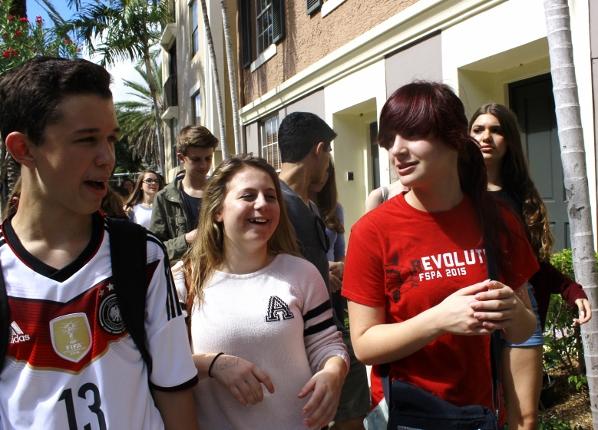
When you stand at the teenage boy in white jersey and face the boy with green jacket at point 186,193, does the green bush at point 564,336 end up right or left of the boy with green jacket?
right

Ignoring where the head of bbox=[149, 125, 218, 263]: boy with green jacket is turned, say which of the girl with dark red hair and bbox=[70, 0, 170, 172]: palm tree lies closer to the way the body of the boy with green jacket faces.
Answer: the girl with dark red hair

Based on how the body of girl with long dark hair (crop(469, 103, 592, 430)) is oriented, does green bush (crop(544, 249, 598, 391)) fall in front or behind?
behind

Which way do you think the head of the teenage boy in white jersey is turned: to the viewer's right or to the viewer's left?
to the viewer's right

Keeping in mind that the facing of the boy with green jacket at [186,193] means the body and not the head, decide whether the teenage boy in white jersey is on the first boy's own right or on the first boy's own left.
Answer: on the first boy's own right

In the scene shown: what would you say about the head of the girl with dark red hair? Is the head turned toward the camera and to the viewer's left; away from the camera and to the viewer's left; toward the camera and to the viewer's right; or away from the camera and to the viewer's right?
toward the camera and to the viewer's left

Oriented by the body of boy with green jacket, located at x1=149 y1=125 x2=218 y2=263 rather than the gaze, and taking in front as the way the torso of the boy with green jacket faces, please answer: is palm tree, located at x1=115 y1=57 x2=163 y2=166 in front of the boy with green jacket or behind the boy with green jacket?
behind

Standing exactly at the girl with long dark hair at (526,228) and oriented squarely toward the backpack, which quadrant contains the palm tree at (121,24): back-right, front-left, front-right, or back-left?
back-right

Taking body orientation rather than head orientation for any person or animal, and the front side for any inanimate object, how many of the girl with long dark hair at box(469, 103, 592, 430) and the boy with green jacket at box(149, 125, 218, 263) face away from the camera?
0

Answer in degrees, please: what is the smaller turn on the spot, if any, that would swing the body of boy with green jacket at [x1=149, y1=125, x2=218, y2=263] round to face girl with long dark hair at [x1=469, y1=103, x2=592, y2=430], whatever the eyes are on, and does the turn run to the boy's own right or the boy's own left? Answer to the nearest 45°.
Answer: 0° — they already face them

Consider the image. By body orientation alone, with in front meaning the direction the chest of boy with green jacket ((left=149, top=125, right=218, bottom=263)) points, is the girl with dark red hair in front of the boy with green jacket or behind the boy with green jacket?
in front

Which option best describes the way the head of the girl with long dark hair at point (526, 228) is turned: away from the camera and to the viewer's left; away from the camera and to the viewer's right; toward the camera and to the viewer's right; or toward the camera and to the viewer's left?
toward the camera and to the viewer's left

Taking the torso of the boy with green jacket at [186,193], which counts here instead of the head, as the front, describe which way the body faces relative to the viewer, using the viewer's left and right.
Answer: facing the viewer and to the right of the viewer
